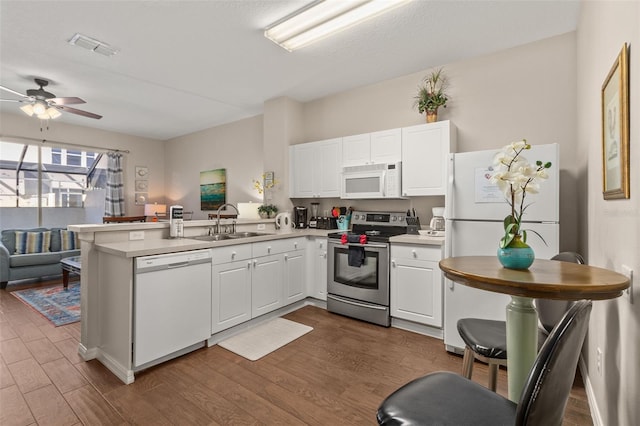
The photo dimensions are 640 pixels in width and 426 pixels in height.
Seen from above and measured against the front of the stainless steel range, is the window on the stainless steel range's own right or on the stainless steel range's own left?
on the stainless steel range's own right

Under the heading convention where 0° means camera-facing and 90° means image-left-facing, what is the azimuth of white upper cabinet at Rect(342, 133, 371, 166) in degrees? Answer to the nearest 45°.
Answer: approximately 45°

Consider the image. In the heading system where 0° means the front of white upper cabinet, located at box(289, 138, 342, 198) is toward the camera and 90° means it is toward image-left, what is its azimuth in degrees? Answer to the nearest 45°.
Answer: approximately 45°

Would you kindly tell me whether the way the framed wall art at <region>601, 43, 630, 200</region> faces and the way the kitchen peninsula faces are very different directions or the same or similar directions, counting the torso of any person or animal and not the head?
very different directions

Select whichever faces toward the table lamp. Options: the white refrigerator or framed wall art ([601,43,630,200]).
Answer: the framed wall art

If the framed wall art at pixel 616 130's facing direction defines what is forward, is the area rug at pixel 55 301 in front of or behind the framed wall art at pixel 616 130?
in front

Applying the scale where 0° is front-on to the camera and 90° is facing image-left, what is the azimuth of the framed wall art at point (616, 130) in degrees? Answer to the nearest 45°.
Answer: approximately 90°

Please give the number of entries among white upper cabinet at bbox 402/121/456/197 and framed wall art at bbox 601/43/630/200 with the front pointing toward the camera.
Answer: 1

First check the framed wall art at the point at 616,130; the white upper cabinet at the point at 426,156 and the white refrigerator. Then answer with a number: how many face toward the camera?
2

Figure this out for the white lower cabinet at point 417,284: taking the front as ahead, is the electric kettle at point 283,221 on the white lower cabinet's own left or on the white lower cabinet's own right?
on the white lower cabinet's own right

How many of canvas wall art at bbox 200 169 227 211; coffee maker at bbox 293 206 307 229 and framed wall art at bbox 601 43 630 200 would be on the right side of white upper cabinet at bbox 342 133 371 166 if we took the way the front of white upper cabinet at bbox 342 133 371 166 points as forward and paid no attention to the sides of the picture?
2

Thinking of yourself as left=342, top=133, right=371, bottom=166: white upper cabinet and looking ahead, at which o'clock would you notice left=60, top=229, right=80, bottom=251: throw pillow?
The throw pillow is roughly at 2 o'clock from the white upper cabinet.

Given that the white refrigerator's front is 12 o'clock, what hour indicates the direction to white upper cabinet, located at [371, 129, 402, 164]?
The white upper cabinet is roughly at 4 o'clock from the white refrigerator.

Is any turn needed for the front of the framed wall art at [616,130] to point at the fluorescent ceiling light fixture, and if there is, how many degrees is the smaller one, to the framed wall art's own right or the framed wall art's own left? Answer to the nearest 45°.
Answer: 0° — it already faces it

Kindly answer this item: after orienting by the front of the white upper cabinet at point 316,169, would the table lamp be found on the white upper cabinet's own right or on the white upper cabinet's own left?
on the white upper cabinet's own right

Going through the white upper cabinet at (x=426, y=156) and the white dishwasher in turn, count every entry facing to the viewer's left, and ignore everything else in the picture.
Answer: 0
